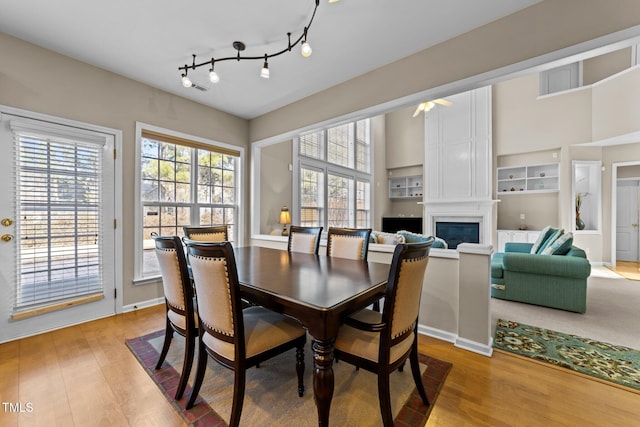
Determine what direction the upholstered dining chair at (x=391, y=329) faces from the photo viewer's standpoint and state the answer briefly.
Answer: facing away from the viewer and to the left of the viewer

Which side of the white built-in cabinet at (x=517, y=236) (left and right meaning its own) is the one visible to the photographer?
front

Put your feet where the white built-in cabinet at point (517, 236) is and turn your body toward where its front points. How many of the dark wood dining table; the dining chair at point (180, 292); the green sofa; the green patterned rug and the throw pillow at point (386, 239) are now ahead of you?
5

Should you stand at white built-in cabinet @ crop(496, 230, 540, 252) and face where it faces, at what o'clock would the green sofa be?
The green sofa is roughly at 12 o'clock from the white built-in cabinet.

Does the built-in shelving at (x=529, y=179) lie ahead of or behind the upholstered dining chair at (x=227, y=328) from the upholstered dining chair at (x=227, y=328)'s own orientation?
ahead

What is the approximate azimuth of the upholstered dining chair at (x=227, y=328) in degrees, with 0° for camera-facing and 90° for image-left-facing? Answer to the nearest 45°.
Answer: approximately 225°

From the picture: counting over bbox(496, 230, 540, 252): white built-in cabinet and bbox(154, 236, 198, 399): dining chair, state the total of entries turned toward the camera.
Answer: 1

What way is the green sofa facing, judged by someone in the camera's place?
facing to the left of the viewer
